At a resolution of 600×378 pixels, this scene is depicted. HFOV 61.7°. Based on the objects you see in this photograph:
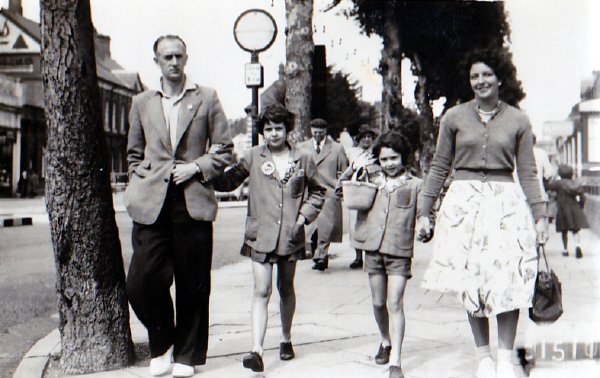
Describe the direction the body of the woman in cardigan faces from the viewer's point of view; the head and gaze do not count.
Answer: toward the camera

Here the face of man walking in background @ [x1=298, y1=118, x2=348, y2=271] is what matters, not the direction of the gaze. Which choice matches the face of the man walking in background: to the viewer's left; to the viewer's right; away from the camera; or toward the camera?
toward the camera

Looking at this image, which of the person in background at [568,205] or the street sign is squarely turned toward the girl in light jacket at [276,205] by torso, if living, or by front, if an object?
the street sign

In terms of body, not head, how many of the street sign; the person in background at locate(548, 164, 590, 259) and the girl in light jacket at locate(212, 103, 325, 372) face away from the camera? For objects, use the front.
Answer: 1

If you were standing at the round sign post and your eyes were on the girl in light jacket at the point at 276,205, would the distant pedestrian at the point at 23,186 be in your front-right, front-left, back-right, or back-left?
back-right

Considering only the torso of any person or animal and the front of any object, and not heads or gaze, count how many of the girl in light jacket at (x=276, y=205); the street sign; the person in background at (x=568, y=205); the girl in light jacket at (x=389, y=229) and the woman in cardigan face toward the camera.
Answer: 4

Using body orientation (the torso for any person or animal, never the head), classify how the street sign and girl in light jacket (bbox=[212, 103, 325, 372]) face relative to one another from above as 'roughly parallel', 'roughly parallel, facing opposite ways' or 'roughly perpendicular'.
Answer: roughly parallel

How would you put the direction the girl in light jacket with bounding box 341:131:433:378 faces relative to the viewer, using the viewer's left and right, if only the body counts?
facing the viewer

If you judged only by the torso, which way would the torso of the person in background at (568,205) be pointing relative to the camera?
away from the camera

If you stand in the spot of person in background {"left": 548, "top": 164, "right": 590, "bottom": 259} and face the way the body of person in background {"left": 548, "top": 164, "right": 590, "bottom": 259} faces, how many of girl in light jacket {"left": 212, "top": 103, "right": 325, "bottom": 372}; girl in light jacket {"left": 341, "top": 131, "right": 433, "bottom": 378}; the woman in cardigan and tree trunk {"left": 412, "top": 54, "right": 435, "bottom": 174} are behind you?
3

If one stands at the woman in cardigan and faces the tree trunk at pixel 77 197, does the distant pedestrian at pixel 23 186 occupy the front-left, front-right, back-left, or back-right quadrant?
front-right

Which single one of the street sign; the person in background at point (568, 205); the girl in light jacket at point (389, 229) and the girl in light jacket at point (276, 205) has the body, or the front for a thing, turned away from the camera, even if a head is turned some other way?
the person in background

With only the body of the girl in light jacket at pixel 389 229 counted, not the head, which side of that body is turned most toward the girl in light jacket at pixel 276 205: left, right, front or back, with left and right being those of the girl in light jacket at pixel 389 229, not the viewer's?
right

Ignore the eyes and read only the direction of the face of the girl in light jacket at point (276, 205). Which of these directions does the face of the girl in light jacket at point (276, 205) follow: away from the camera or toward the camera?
toward the camera

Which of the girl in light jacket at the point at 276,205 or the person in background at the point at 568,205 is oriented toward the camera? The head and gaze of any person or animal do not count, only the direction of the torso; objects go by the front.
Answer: the girl in light jacket

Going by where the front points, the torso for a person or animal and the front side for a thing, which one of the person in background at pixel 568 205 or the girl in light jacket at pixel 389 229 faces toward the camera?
the girl in light jacket

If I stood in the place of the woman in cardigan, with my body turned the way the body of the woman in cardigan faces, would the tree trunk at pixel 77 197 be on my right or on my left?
on my right
